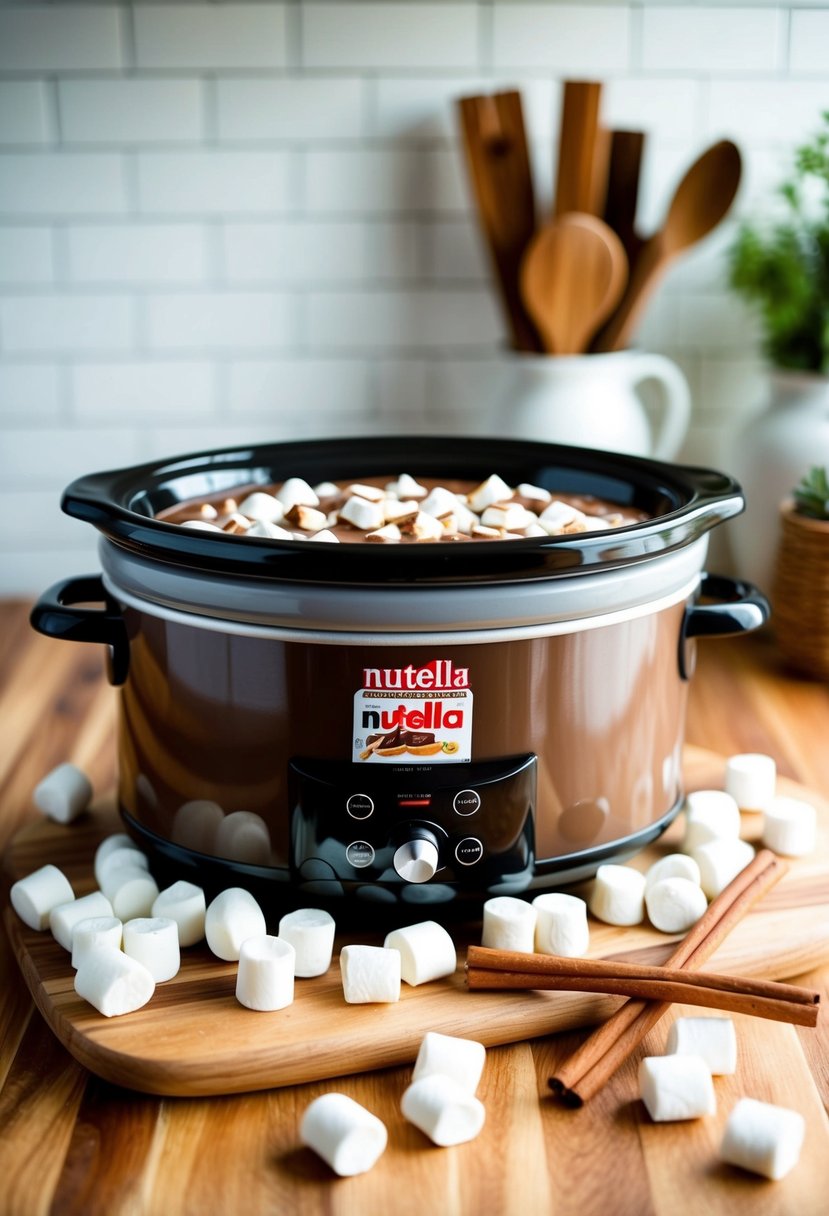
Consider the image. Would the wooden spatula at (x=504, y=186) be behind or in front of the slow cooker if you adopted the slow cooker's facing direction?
behind

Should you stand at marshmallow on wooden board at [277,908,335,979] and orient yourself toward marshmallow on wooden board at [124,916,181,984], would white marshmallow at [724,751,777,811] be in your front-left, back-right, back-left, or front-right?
back-right

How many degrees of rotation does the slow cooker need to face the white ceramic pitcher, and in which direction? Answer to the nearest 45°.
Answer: approximately 180°

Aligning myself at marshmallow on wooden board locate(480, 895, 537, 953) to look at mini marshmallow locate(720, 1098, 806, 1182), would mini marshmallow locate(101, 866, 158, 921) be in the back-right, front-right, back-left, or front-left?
back-right

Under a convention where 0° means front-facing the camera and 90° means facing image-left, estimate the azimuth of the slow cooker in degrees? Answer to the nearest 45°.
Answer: approximately 0°
